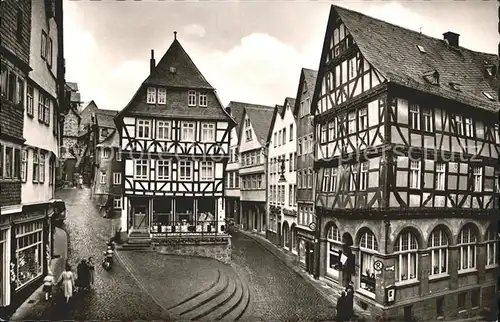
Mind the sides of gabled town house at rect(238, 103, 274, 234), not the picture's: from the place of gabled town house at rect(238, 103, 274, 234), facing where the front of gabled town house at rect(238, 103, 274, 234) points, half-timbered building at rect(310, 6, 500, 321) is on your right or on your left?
on your left

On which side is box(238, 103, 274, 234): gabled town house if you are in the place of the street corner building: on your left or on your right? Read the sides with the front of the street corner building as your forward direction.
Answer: on your left

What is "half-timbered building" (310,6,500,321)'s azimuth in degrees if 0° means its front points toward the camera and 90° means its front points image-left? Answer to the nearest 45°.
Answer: approximately 45°

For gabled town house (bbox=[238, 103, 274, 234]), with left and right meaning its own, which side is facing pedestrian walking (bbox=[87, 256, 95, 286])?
front

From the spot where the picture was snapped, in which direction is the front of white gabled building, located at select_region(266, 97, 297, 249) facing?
facing the viewer and to the left of the viewer

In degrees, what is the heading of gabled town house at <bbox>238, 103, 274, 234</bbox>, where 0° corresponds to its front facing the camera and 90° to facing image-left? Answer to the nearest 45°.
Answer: approximately 45°

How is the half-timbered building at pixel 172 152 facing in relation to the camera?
toward the camera

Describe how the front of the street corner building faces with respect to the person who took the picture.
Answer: facing the viewer and to the right of the viewer

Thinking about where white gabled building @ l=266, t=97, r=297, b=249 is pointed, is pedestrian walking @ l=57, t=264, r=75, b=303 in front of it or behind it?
in front

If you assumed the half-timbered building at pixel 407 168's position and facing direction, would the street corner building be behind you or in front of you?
in front
